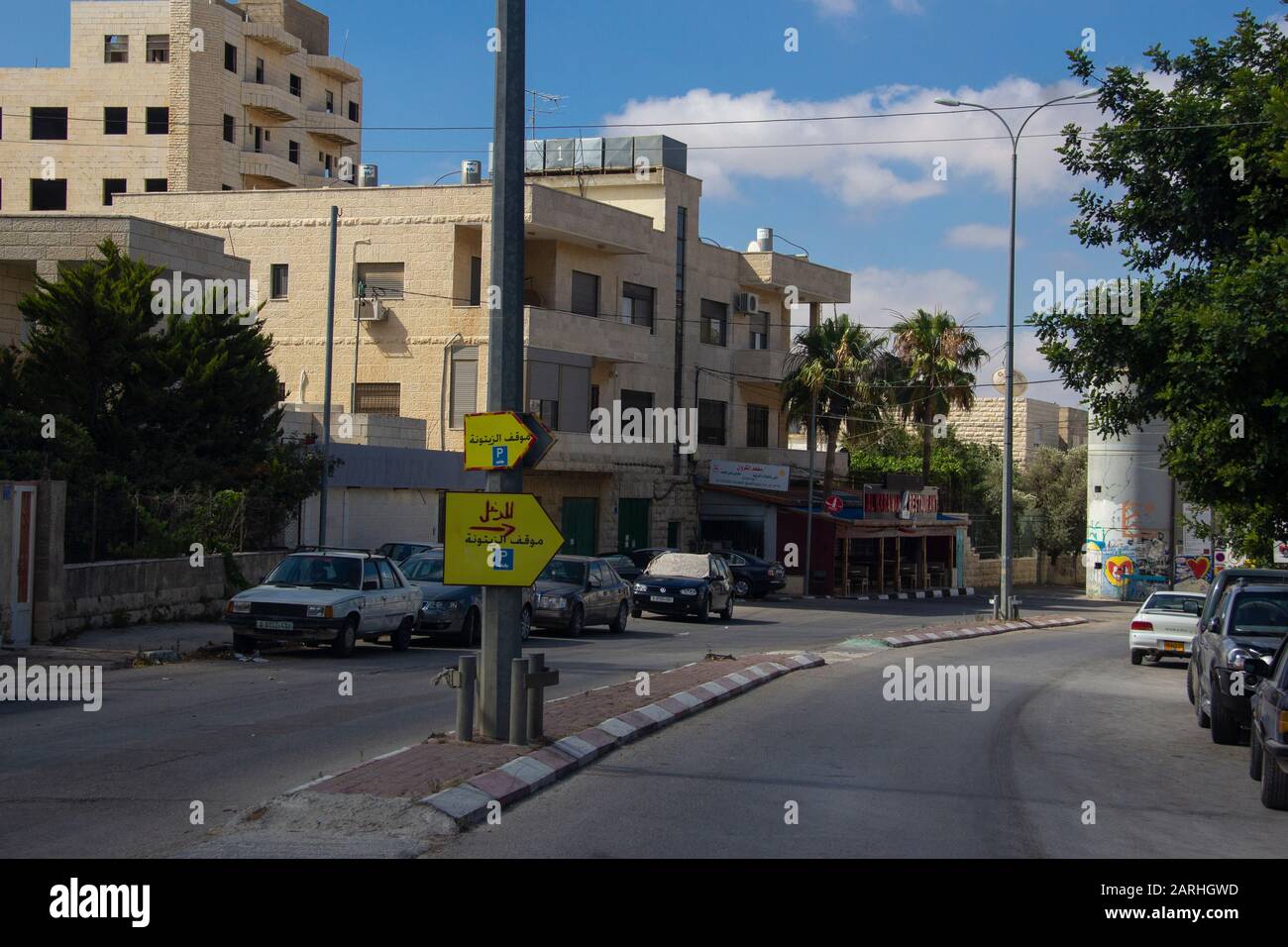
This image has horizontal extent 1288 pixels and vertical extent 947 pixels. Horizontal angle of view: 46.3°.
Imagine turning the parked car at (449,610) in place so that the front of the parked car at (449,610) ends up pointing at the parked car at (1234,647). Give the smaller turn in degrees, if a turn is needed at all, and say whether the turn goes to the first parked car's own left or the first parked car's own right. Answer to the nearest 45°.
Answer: approximately 90° to the first parked car's own left

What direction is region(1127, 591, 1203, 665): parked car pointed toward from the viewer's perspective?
away from the camera

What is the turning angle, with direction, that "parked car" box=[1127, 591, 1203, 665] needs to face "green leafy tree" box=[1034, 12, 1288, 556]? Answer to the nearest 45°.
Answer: approximately 180°

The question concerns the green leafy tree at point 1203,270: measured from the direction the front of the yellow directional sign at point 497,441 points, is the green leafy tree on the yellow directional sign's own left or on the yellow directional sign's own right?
on the yellow directional sign's own left

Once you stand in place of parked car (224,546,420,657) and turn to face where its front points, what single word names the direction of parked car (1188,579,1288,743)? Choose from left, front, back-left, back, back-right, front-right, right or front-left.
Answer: left

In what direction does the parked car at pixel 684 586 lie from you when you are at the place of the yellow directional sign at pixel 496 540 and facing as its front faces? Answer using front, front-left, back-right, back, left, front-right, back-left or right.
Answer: back

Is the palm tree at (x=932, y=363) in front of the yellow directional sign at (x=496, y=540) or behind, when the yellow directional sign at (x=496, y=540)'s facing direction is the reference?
behind

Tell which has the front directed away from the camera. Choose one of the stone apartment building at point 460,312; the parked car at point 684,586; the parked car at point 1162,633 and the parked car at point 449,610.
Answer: the parked car at point 1162,633

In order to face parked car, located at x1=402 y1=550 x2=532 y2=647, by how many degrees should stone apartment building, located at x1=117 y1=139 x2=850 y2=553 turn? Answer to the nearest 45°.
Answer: approximately 45° to its right
